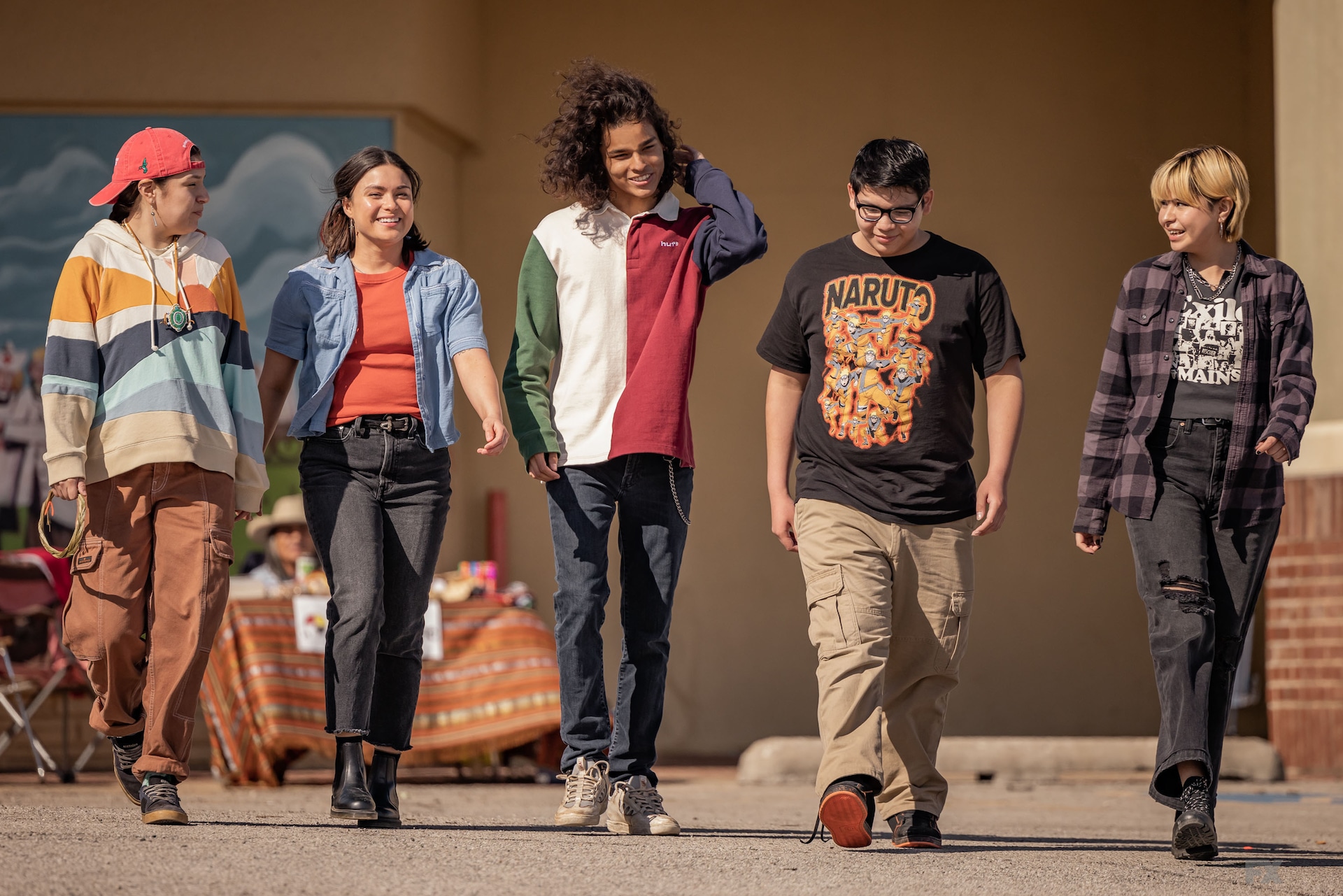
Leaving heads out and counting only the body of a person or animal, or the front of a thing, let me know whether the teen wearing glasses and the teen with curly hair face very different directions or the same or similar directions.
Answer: same or similar directions

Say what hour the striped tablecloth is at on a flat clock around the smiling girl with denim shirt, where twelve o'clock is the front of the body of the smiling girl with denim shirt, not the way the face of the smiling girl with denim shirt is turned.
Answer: The striped tablecloth is roughly at 6 o'clock from the smiling girl with denim shirt.

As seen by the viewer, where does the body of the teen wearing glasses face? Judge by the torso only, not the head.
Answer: toward the camera

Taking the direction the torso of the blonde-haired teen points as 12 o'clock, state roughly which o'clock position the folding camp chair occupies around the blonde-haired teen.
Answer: The folding camp chair is roughly at 4 o'clock from the blonde-haired teen.

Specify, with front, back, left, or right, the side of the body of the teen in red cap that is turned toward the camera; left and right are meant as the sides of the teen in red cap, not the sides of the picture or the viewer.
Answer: front

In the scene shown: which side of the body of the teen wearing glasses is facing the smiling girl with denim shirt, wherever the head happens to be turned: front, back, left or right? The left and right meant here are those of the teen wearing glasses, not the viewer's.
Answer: right

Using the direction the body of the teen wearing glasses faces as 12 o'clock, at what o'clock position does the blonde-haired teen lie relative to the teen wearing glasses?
The blonde-haired teen is roughly at 9 o'clock from the teen wearing glasses.

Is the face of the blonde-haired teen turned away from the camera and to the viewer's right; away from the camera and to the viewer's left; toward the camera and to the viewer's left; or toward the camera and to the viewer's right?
toward the camera and to the viewer's left

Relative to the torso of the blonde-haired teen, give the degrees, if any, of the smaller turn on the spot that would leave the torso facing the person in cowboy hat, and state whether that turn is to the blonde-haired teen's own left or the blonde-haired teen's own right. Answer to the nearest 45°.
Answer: approximately 135° to the blonde-haired teen's own right

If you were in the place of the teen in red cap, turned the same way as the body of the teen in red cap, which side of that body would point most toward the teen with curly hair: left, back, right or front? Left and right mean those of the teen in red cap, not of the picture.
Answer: left

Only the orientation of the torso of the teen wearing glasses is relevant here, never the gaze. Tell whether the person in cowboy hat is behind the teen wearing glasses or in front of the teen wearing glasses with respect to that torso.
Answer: behind
